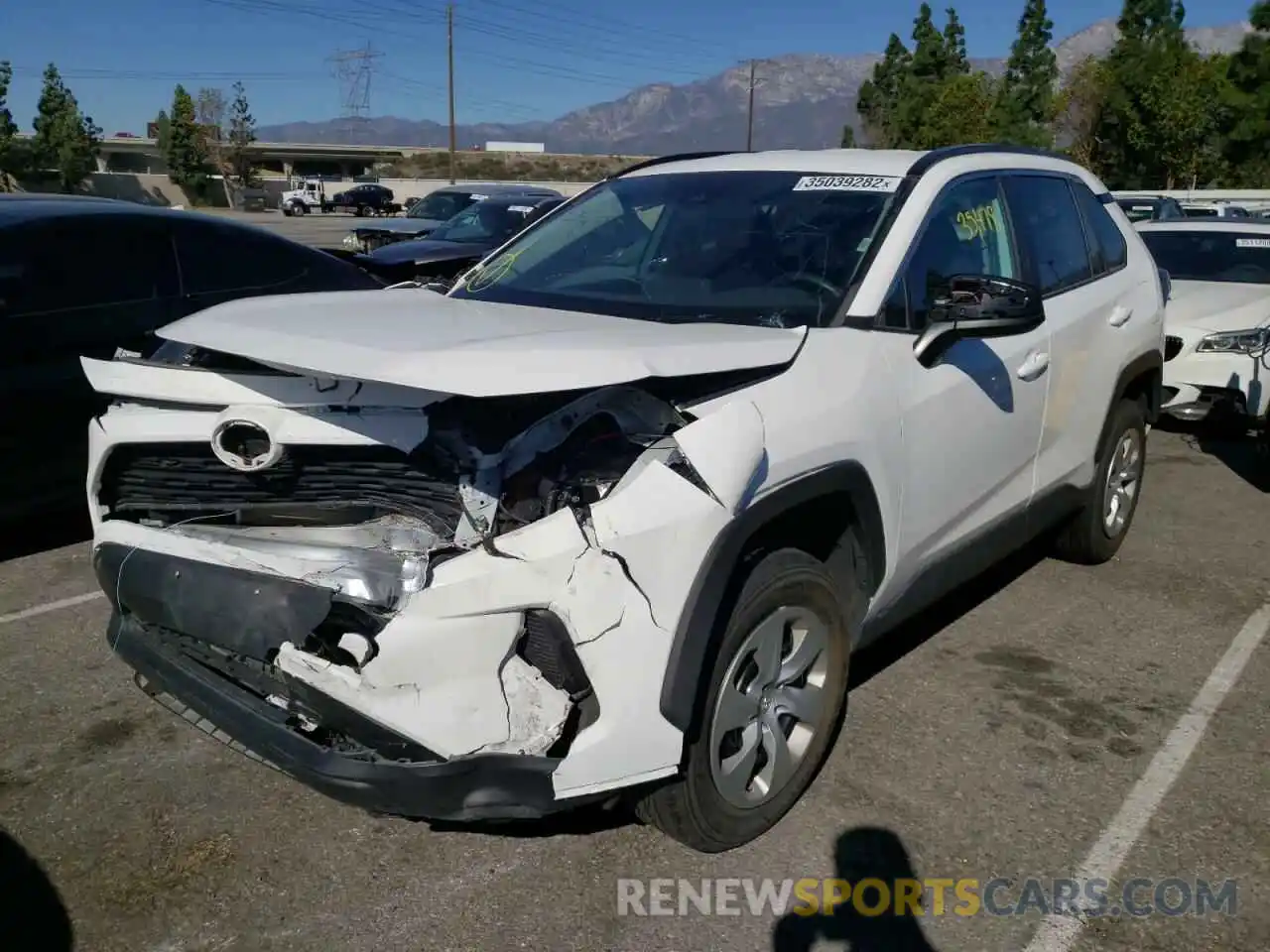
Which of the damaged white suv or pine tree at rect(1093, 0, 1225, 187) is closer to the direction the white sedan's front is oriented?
the damaged white suv

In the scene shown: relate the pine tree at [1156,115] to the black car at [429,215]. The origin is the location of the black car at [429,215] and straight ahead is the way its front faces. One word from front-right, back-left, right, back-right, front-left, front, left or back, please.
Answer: back

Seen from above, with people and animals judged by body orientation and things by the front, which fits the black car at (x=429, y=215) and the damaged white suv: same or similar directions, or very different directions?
same or similar directions

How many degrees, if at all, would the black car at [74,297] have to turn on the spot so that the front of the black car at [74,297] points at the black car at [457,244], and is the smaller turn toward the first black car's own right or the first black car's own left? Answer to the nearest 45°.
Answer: approximately 135° to the first black car's own right

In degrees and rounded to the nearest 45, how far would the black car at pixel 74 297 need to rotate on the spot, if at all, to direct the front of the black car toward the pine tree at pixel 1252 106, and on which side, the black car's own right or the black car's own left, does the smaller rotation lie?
approximately 135° to the black car's own right

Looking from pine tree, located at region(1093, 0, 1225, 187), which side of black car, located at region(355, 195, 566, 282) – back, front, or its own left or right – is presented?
back

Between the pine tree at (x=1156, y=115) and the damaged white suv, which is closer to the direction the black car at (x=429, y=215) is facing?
the damaged white suv

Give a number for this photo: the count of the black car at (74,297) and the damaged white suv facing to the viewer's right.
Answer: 0

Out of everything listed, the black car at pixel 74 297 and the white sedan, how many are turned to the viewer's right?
0

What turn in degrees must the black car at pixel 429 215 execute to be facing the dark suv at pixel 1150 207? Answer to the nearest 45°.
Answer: approximately 135° to its left

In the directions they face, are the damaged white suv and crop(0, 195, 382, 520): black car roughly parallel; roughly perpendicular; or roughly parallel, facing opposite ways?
roughly parallel

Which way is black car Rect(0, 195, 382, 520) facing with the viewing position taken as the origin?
facing to the left of the viewer
